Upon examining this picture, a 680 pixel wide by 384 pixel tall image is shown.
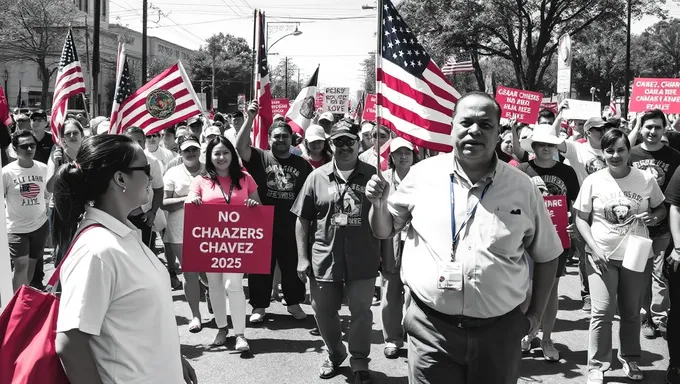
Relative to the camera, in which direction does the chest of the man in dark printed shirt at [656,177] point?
toward the camera

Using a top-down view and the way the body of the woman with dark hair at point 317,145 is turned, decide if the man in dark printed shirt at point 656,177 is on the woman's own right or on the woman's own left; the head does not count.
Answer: on the woman's own left

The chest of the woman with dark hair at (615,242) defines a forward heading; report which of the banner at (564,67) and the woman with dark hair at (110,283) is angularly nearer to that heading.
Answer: the woman with dark hair

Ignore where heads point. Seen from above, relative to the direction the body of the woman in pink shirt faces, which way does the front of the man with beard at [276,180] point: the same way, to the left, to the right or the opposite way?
the same way

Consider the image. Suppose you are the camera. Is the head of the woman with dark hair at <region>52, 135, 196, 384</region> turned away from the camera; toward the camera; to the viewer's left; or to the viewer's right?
to the viewer's right

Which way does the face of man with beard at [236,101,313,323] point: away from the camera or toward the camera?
toward the camera

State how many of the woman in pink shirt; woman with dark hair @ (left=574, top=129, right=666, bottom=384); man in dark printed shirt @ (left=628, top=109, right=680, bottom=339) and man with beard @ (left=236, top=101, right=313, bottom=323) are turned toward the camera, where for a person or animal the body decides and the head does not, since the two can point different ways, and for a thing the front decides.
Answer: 4

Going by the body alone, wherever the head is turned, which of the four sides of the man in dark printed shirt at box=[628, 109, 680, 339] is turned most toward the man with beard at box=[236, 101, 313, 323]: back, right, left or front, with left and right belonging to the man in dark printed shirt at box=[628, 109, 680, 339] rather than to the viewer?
right

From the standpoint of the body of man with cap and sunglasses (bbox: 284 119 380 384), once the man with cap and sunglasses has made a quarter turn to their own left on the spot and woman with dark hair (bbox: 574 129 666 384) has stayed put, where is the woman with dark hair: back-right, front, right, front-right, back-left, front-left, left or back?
front

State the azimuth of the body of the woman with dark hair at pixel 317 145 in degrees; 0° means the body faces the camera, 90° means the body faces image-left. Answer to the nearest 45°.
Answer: approximately 0°

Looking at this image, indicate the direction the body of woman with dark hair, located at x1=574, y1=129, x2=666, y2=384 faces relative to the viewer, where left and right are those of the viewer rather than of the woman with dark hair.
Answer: facing the viewer

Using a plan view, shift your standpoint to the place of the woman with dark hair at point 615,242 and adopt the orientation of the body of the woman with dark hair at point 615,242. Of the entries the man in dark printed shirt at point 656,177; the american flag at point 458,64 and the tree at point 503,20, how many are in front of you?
0

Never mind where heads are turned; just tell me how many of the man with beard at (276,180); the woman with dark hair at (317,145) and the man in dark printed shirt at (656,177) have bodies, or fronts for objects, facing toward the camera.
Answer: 3

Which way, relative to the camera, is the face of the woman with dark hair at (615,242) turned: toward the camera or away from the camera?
toward the camera

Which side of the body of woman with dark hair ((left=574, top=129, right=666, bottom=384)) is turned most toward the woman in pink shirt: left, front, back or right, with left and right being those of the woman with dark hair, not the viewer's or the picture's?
right

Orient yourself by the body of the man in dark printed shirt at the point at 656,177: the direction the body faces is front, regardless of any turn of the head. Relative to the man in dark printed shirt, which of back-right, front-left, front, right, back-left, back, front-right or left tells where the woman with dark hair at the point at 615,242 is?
front

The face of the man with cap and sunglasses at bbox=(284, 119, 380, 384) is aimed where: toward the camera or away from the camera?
toward the camera

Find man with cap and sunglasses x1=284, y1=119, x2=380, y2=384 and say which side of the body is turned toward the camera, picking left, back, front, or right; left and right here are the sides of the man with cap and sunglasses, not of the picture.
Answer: front

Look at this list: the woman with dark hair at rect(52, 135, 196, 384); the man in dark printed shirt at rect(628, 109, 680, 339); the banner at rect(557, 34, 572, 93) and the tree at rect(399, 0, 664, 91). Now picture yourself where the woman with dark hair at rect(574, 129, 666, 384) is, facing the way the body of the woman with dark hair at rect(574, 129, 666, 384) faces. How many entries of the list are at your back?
3

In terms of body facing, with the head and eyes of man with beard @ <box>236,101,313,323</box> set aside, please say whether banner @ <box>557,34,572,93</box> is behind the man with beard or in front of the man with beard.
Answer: behind
